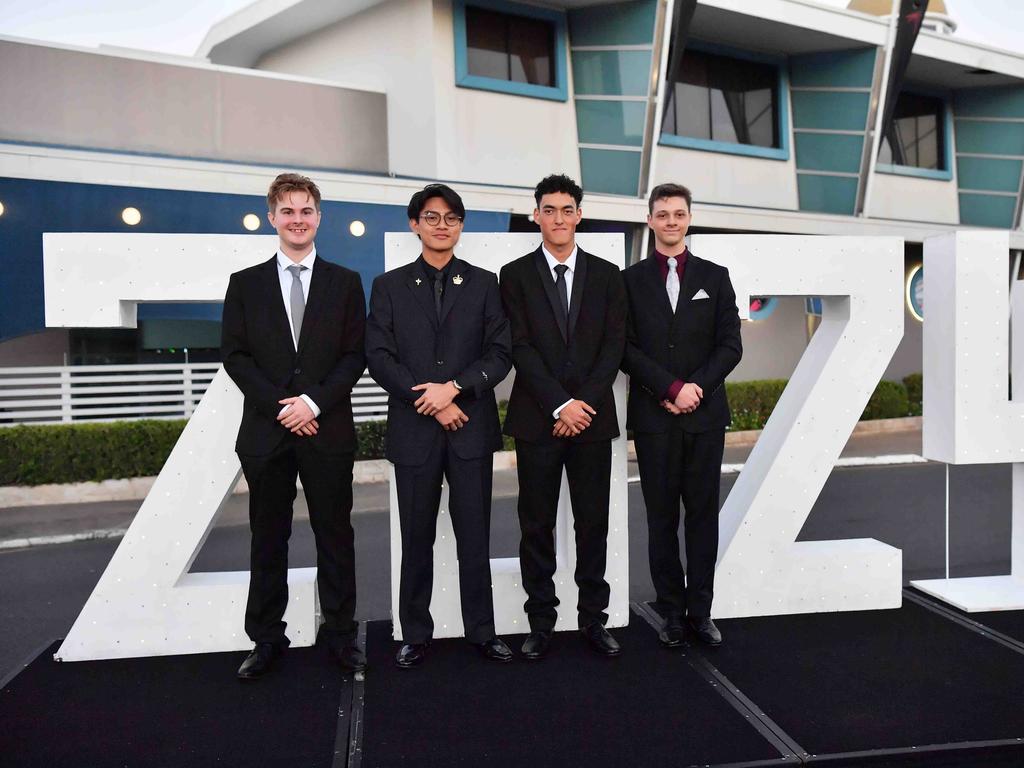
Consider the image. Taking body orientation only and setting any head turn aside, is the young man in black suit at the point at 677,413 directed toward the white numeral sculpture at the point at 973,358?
no

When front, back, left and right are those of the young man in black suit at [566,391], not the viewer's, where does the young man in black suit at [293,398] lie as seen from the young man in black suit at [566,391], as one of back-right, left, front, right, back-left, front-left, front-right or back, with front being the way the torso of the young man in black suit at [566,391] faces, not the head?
right

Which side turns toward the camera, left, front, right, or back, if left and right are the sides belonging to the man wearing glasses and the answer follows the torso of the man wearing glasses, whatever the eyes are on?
front

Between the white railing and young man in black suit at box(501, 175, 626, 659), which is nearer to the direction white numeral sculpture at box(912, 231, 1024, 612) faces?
the young man in black suit

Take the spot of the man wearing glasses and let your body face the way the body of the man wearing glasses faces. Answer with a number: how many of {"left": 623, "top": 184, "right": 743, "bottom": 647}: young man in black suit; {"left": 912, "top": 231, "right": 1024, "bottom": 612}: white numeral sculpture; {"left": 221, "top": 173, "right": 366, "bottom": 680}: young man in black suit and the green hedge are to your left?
2

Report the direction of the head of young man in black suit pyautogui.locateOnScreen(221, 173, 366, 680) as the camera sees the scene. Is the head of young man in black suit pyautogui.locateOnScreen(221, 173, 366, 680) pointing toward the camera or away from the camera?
toward the camera

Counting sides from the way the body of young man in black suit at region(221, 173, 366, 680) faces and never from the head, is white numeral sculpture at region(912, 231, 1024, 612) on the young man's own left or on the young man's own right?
on the young man's own left

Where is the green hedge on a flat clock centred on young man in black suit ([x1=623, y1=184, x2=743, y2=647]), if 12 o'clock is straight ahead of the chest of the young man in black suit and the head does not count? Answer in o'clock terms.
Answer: The green hedge is roughly at 4 o'clock from the young man in black suit.

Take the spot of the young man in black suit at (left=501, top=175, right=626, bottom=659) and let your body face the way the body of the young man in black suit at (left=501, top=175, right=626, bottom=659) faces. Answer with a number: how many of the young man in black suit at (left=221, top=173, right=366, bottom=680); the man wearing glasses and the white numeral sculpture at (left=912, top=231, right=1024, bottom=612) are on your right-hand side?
2

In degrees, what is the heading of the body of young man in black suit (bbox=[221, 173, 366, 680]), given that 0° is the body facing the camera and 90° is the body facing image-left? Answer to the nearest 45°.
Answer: approximately 0°

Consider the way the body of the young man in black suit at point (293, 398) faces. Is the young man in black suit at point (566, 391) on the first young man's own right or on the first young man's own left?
on the first young man's own left

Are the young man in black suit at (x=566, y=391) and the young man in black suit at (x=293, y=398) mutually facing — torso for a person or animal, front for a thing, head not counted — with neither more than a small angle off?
no

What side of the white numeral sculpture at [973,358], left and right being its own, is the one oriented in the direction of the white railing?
right

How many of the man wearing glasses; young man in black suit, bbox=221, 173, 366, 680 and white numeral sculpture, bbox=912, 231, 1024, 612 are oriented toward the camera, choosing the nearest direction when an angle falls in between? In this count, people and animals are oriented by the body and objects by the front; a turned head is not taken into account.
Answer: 3

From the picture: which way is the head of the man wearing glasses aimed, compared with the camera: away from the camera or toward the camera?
toward the camera

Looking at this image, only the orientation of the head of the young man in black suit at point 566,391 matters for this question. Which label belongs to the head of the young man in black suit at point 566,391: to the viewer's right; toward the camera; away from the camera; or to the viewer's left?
toward the camera

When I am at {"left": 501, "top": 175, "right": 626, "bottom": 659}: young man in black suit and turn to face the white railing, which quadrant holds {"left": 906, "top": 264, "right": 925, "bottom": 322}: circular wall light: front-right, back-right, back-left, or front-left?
front-right

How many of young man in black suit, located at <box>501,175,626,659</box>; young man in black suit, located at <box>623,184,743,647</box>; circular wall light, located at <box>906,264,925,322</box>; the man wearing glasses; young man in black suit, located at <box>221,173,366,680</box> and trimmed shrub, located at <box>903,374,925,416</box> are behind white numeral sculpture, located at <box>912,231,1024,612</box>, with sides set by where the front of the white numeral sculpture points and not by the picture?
2

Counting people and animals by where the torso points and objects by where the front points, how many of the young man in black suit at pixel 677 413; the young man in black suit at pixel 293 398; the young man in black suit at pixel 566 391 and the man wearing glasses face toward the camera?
4
